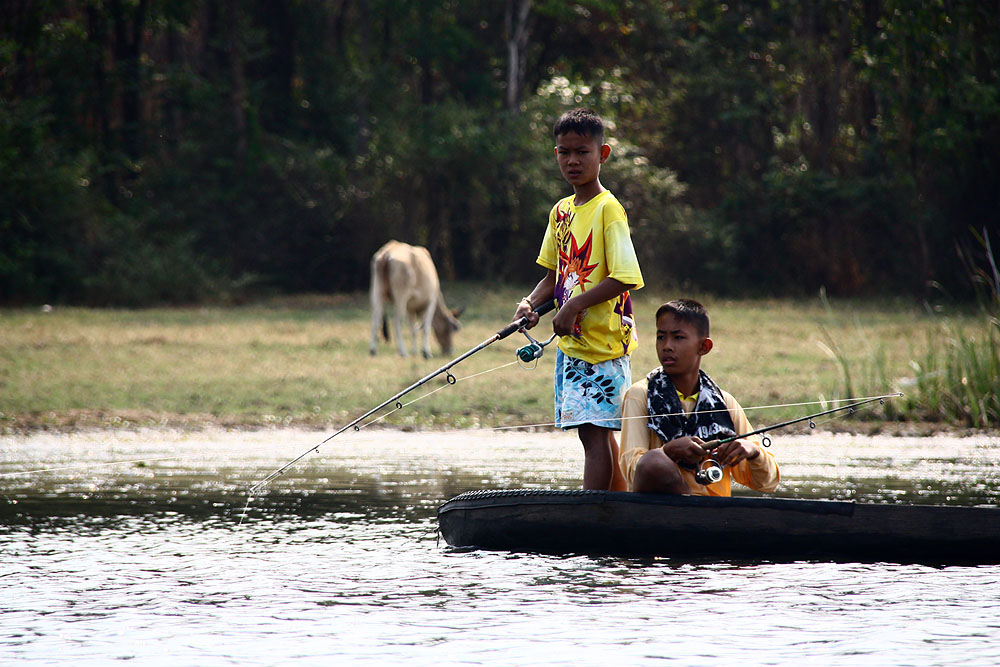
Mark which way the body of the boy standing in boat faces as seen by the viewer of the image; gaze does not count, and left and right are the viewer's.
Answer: facing the viewer and to the left of the viewer

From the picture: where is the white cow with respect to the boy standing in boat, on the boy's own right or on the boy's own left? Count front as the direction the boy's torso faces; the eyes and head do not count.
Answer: on the boy's own right

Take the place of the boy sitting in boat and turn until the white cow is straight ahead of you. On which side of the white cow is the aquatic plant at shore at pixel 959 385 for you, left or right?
right
